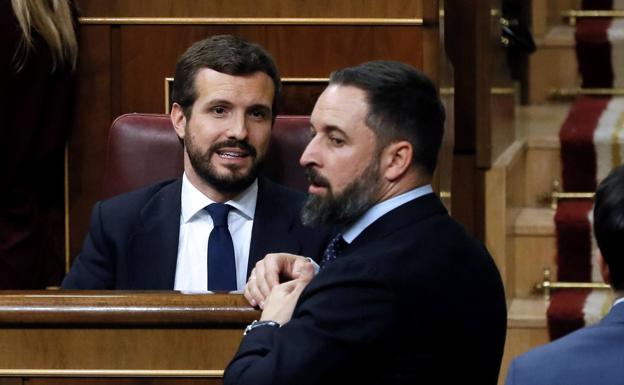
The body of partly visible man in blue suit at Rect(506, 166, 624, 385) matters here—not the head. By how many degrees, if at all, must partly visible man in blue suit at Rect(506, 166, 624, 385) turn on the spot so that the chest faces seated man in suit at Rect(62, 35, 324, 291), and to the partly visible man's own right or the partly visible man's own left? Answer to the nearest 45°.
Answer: approximately 45° to the partly visible man's own left

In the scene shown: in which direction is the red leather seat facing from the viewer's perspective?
toward the camera

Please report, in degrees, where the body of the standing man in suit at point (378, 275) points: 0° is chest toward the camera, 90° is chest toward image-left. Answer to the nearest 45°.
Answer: approximately 90°

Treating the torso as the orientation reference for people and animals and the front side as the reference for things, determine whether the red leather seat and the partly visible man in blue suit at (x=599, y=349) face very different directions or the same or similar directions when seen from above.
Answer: very different directions

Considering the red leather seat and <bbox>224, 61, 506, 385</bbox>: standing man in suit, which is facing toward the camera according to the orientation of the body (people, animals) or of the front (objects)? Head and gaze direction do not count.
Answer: the red leather seat

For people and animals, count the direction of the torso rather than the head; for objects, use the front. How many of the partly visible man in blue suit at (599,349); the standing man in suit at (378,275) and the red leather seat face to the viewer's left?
1

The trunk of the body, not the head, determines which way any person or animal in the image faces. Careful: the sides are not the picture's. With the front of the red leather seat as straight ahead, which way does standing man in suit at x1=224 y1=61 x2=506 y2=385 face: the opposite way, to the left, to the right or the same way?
to the right

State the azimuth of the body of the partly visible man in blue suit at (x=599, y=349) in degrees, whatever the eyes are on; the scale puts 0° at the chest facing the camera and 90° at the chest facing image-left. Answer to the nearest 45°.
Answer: approximately 180°

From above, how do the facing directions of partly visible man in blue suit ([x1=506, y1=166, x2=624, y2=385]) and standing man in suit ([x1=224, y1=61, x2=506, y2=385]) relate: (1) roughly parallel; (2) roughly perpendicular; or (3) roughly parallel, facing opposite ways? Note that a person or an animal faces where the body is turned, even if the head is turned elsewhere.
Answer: roughly perpendicular

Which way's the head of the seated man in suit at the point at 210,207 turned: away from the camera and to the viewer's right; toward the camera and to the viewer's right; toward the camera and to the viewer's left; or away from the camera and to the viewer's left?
toward the camera and to the viewer's right

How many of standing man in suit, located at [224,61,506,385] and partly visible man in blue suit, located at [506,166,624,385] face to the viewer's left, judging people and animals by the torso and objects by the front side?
1

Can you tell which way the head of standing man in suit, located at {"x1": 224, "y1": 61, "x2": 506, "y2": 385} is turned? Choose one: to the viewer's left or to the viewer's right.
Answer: to the viewer's left
